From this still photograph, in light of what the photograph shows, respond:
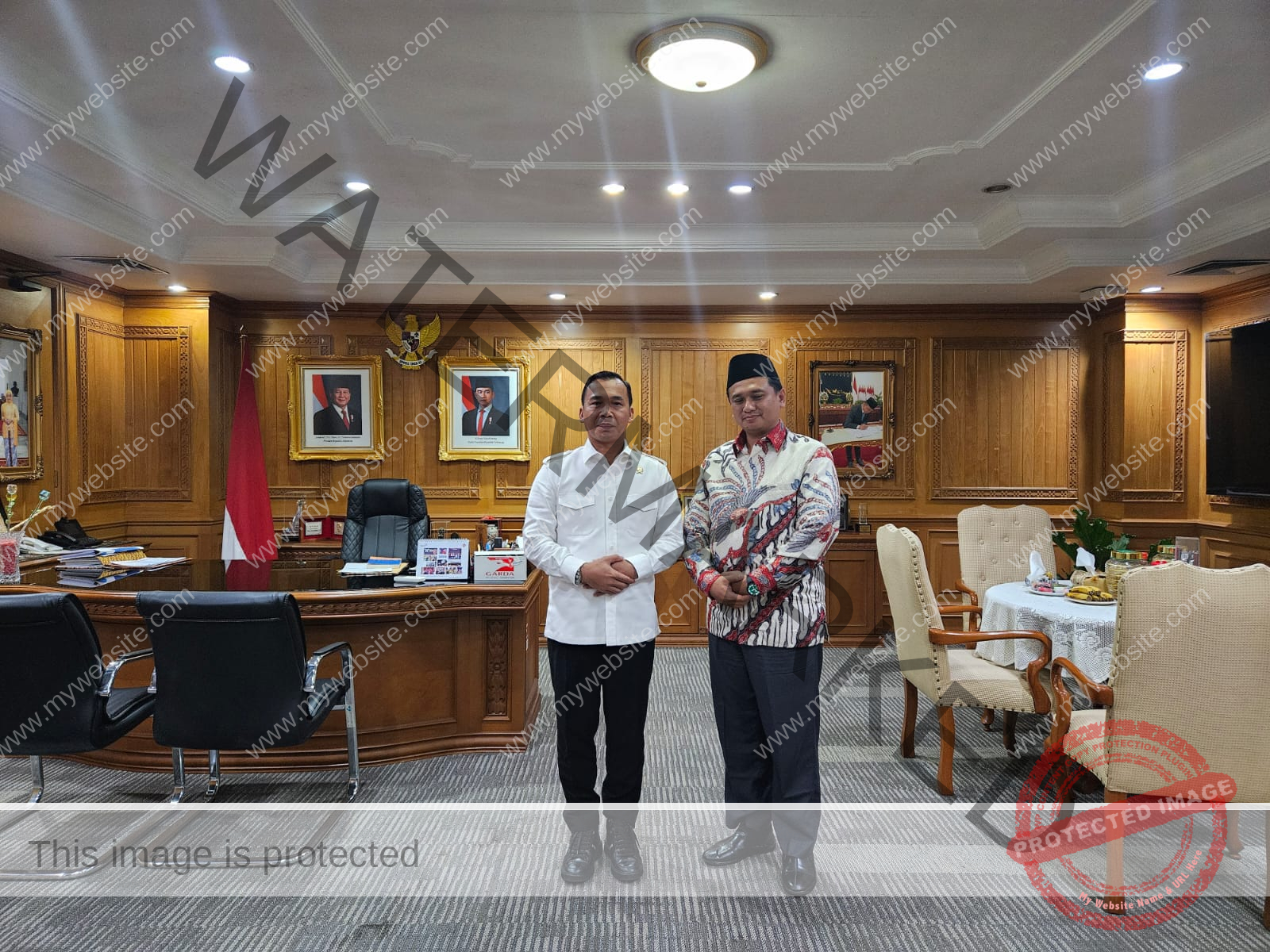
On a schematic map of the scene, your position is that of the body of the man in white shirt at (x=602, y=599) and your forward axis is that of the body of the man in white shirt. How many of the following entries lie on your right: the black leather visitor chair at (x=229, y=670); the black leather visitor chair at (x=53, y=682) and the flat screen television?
2

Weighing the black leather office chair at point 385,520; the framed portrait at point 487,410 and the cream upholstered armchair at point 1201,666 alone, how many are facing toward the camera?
2

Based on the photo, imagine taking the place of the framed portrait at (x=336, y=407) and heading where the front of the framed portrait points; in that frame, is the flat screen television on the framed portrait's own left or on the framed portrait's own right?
on the framed portrait's own left

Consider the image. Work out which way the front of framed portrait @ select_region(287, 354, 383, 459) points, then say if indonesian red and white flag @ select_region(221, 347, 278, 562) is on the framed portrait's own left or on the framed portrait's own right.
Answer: on the framed portrait's own right

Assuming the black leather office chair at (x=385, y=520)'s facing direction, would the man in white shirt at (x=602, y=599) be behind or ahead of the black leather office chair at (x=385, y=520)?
ahead

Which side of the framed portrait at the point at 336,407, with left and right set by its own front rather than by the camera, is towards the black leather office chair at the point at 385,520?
front

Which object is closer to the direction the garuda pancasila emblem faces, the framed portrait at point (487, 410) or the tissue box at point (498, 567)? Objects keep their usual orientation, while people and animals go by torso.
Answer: the tissue box

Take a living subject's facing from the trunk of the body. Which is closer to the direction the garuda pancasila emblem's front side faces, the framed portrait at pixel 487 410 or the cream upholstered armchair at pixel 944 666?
the cream upholstered armchair

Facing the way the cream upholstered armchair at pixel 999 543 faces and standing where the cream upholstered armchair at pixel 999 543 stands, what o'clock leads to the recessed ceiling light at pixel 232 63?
The recessed ceiling light is roughly at 3 o'clock from the cream upholstered armchair.
